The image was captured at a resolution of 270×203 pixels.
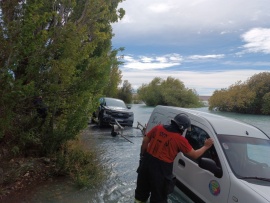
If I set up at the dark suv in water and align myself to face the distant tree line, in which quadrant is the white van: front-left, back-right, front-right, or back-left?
back-right

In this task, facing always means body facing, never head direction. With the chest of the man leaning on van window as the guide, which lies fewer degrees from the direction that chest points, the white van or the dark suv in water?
the white van

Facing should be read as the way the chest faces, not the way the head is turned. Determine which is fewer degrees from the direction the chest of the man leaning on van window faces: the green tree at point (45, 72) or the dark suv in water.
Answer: the dark suv in water

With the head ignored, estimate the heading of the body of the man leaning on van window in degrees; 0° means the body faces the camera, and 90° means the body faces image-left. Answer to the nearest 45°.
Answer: approximately 225°

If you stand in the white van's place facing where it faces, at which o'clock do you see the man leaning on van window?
The man leaning on van window is roughly at 3 o'clock from the white van.

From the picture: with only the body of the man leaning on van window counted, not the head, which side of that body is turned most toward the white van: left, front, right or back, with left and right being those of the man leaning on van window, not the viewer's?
front

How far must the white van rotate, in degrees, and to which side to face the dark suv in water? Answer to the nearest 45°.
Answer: approximately 180°

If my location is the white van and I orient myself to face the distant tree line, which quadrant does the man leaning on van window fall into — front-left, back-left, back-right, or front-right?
back-left

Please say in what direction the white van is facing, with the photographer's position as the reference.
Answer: facing the viewer and to the right of the viewer

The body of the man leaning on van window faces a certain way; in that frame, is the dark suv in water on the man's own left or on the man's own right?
on the man's own left

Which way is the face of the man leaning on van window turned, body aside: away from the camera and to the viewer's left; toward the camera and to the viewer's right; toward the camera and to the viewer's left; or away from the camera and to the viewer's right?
away from the camera and to the viewer's right

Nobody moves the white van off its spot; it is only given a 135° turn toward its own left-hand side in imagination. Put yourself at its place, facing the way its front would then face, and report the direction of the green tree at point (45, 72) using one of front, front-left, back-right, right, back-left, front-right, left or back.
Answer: left

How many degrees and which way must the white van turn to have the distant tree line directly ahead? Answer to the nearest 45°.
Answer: approximately 135° to its left

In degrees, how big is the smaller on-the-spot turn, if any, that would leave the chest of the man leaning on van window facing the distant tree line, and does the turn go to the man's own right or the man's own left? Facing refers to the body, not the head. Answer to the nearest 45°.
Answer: approximately 45° to the man's own left

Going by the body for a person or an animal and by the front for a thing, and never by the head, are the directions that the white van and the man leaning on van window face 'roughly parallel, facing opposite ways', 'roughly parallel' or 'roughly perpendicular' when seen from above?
roughly perpendicular
